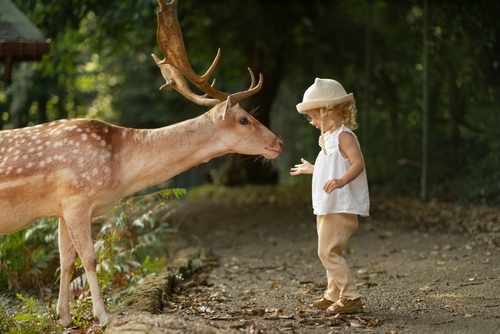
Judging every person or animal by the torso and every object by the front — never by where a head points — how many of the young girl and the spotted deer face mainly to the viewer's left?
1

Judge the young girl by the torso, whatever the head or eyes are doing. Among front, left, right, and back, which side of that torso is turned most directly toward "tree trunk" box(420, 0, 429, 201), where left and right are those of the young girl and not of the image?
right

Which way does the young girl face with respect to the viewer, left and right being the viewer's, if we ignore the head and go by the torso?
facing to the left of the viewer

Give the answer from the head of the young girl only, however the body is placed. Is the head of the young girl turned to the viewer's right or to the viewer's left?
to the viewer's left

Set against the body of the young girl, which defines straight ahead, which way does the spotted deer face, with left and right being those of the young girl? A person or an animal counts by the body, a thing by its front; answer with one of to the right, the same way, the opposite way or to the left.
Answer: the opposite way

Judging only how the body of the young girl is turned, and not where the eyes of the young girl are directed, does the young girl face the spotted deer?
yes

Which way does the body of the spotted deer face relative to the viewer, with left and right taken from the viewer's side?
facing to the right of the viewer

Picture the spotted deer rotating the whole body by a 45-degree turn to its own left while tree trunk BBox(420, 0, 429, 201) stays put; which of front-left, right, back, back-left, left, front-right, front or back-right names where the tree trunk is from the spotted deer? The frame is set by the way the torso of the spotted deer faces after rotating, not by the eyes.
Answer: front

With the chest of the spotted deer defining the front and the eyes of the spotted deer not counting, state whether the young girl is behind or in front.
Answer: in front
